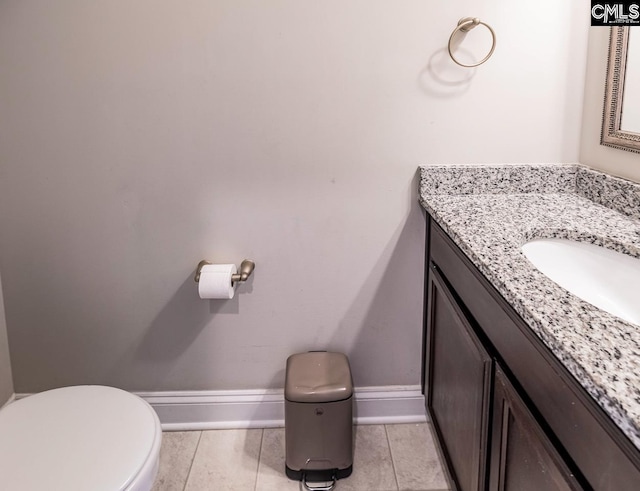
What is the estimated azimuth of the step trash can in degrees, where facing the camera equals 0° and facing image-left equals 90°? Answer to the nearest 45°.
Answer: approximately 0°

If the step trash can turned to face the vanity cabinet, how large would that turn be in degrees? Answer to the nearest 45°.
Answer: approximately 45° to its left
